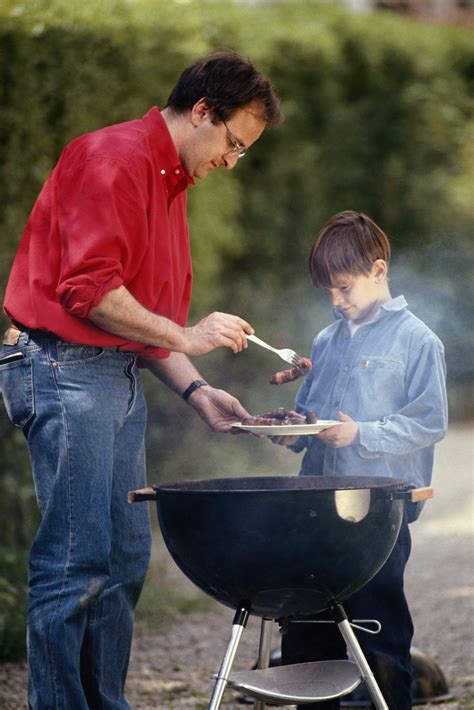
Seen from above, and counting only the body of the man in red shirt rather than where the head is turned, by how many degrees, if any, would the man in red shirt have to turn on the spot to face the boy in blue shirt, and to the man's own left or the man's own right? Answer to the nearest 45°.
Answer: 0° — they already face them

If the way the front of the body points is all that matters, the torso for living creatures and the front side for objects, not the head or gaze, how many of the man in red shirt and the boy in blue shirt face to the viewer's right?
1

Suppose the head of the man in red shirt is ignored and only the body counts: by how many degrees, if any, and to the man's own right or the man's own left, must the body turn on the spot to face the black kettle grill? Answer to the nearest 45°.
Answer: approximately 45° to the man's own right

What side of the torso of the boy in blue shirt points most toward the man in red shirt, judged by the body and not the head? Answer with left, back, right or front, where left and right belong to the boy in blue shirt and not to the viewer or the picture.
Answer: front

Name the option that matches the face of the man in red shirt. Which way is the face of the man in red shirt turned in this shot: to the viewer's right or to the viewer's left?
to the viewer's right

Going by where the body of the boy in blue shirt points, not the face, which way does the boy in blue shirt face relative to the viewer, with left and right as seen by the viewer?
facing the viewer and to the left of the viewer

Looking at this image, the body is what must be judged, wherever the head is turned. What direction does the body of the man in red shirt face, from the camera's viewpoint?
to the viewer's right

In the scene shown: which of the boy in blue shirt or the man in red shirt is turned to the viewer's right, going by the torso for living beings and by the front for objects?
the man in red shirt

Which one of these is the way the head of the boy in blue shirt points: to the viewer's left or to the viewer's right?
to the viewer's left
